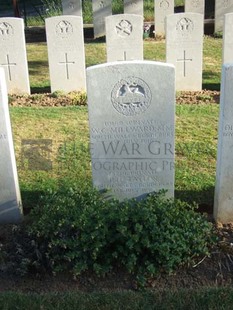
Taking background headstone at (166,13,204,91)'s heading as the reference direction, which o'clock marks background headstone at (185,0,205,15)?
background headstone at (185,0,205,15) is roughly at 6 o'clock from background headstone at (166,13,204,91).

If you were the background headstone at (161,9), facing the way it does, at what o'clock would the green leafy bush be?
The green leafy bush is roughly at 12 o'clock from the background headstone.

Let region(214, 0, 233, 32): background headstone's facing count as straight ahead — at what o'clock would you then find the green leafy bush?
The green leafy bush is roughly at 12 o'clock from the background headstone.

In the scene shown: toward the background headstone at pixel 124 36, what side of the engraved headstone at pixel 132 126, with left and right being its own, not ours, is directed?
back

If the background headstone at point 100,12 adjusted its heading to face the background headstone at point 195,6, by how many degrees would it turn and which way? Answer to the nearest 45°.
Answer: approximately 90° to its left
